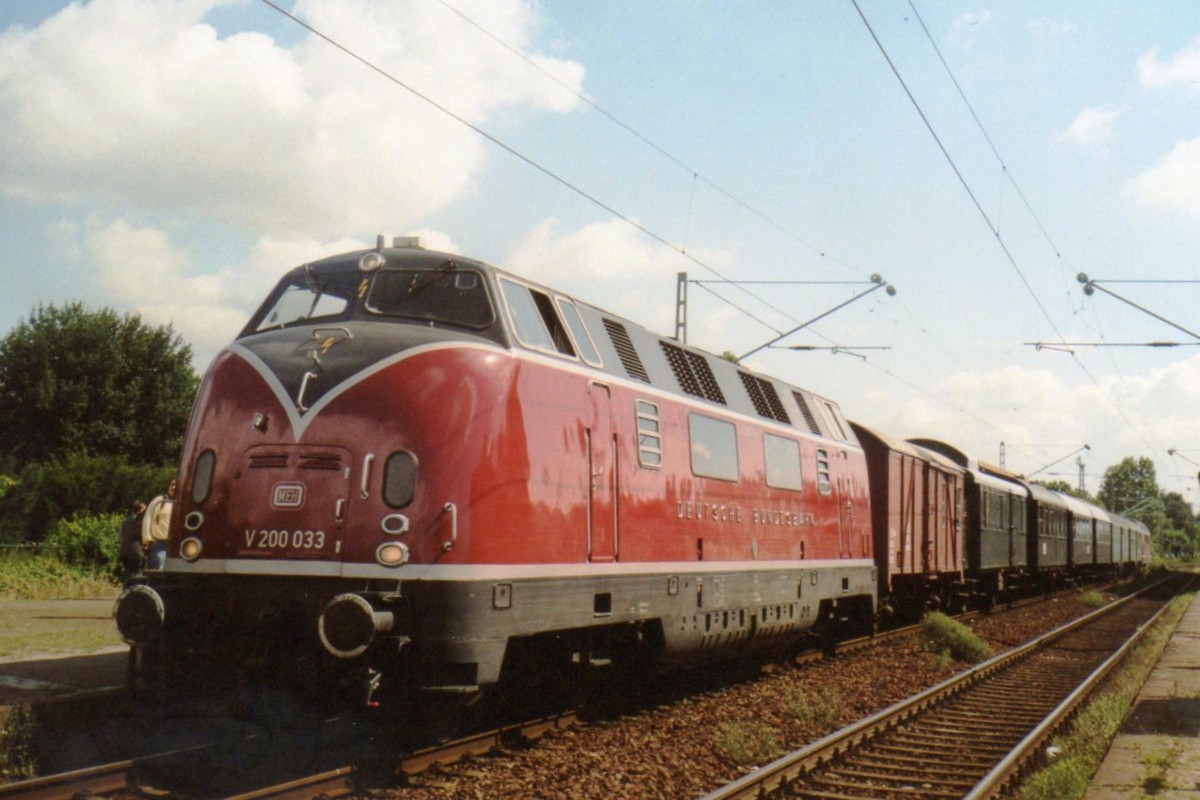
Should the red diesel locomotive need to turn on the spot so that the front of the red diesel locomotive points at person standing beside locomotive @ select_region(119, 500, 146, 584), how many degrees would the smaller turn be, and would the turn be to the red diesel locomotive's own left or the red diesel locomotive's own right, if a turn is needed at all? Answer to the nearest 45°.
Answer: approximately 90° to the red diesel locomotive's own right

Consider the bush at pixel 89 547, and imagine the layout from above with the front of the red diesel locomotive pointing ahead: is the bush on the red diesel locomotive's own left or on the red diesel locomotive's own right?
on the red diesel locomotive's own right

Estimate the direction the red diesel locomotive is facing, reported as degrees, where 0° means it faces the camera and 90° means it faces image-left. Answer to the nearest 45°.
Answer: approximately 45°

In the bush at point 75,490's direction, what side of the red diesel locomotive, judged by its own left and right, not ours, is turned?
right

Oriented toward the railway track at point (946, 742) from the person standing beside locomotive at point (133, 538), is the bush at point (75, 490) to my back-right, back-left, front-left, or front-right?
back-left
